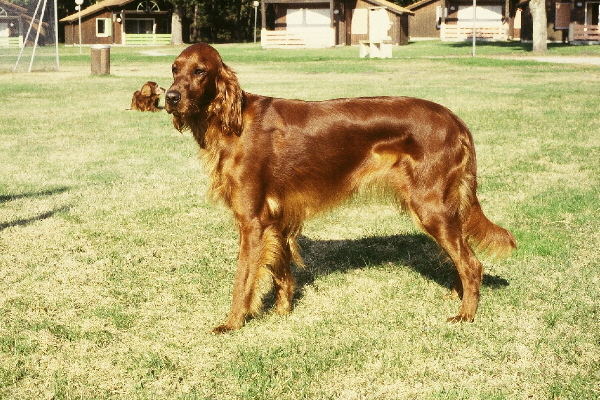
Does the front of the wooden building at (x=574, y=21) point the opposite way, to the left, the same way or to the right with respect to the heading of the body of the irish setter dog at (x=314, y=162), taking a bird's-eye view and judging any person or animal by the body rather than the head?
to the left

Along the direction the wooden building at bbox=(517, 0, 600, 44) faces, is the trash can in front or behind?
in front

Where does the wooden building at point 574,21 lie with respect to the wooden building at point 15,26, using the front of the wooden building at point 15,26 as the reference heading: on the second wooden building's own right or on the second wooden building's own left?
on the second wooden building's own left

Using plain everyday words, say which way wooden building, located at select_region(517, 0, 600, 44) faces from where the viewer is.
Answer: facing the viewer

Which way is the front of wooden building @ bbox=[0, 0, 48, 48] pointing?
toward the camera

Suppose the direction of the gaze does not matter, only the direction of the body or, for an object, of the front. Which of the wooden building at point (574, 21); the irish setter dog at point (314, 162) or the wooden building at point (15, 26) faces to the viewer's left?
the irish setter dog

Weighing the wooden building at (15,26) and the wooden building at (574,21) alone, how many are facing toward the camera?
2

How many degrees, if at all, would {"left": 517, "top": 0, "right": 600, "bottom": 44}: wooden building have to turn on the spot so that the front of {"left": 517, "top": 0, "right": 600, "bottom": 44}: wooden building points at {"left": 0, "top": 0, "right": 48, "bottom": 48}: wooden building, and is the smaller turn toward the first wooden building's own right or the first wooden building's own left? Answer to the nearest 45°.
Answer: approximately 45° to the first wooden building's own right

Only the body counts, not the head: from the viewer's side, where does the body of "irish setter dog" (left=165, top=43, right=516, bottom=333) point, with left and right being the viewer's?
facing to the left of the viewer

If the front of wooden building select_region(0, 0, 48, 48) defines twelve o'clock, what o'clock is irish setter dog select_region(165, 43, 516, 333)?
The irish setter dog is roughly at 12 o'clock from the wooden building.

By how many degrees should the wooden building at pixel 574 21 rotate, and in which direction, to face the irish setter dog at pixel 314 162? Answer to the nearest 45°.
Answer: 0° — it already faces it

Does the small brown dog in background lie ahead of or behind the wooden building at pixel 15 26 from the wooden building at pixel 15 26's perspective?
ahead

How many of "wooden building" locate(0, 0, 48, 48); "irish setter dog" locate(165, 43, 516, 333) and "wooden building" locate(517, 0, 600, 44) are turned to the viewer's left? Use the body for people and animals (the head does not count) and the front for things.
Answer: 1

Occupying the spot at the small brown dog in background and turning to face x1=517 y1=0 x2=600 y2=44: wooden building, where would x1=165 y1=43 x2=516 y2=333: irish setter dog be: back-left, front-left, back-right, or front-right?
back-right

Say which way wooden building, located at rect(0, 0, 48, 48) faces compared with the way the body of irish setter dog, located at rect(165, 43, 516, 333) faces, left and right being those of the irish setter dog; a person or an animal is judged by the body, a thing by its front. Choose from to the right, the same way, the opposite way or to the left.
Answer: to the left
